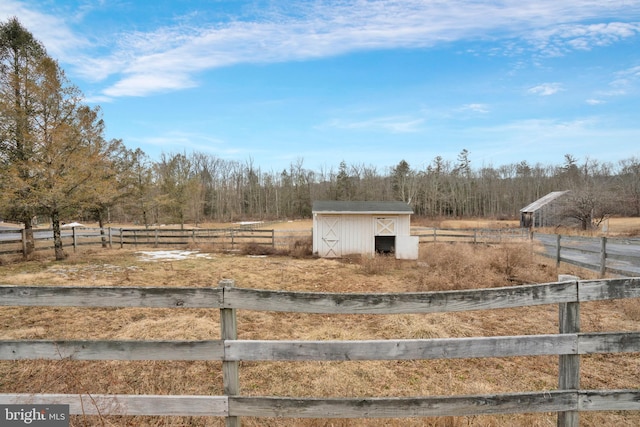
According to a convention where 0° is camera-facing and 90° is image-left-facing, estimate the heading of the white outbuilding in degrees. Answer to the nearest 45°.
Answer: approximately 0°

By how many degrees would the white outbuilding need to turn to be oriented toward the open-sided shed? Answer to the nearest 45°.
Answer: approximately 135° to its left

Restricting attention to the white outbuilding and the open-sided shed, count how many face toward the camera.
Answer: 1
